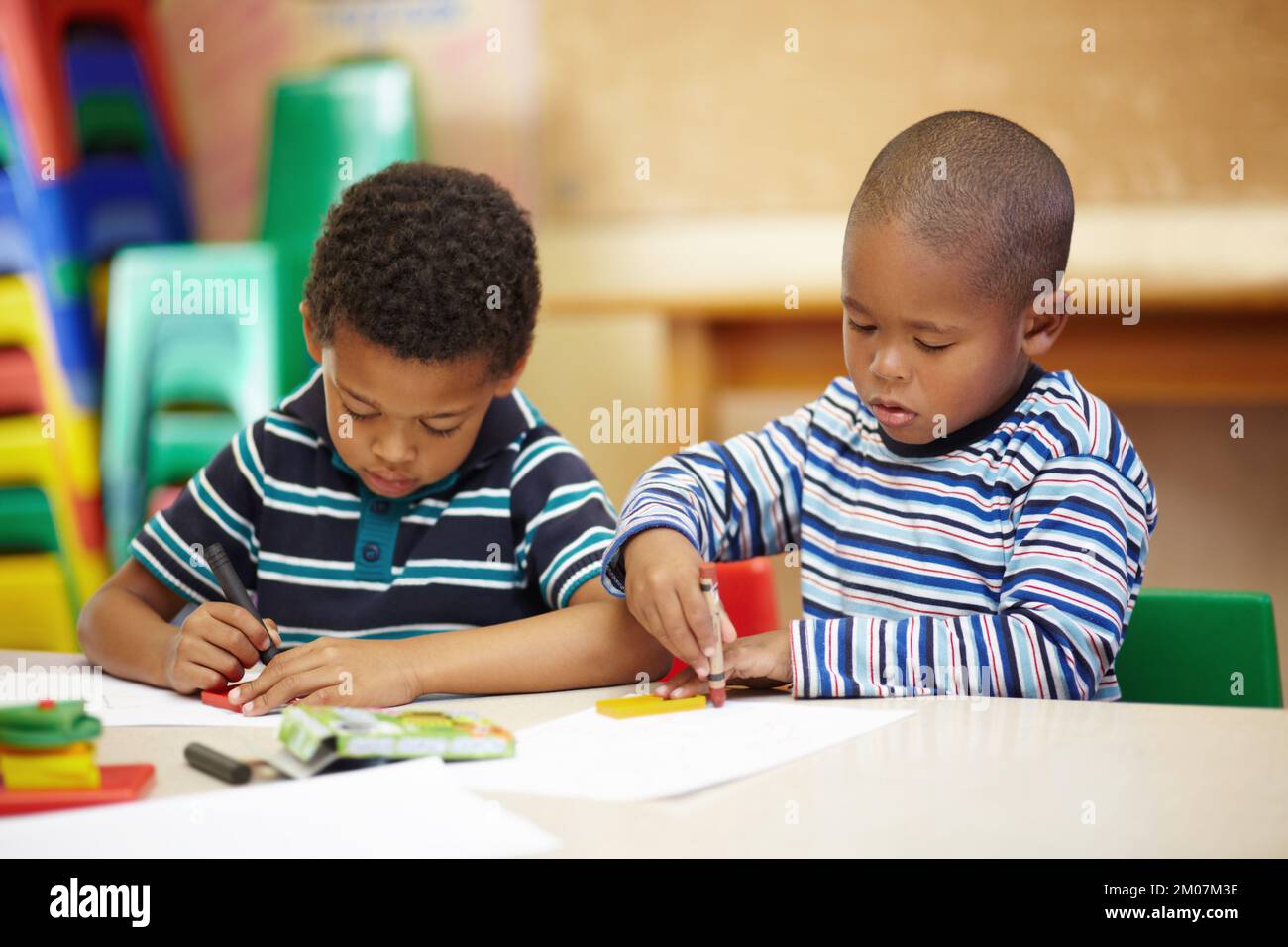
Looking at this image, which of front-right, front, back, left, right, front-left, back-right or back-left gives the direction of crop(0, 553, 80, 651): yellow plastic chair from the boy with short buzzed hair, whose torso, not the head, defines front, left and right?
right

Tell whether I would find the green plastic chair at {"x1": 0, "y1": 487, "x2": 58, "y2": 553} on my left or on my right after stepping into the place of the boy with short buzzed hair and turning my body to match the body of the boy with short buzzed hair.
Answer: on my right

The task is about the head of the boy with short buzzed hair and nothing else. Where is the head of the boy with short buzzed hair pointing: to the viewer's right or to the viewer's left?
to the viewer's left

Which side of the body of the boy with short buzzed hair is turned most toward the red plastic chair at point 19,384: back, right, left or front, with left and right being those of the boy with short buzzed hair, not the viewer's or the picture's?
right

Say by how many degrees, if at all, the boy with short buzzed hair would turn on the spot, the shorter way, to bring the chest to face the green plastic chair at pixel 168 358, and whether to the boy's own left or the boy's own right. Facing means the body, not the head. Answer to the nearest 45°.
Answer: approximately 90° to the boy's own right

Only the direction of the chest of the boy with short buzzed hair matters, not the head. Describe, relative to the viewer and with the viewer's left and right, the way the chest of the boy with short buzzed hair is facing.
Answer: facing the viewer and to the left of the viewer
